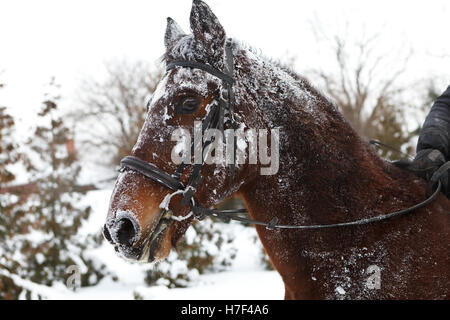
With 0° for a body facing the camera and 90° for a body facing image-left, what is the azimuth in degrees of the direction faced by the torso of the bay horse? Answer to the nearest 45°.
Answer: approximately 90°
